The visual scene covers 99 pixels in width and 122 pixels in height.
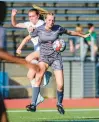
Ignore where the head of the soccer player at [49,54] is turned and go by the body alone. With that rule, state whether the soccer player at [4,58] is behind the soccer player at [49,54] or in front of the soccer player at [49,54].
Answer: in front

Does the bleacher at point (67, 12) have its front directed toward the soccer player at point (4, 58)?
yes

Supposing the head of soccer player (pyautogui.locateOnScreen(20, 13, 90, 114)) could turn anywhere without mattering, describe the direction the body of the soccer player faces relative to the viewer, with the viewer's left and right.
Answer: facing the viewer

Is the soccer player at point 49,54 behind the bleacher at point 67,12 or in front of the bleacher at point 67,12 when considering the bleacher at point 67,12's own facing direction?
in front

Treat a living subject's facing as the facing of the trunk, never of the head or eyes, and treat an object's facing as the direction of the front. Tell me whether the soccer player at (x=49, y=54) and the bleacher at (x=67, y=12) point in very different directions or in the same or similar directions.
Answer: same or similar directions

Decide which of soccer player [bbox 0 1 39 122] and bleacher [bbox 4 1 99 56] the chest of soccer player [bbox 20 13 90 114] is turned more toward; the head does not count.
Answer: the soccer player

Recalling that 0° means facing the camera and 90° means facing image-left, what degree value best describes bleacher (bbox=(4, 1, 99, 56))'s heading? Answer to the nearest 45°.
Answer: approximately 0°

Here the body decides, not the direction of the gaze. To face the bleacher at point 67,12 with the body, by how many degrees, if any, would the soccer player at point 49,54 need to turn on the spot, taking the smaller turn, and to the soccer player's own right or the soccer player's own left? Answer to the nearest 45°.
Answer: approximately 180°

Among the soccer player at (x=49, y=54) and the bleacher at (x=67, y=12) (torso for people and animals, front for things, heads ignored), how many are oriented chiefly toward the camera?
2
